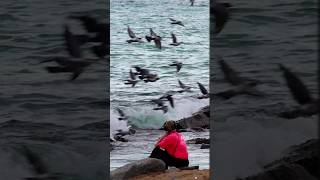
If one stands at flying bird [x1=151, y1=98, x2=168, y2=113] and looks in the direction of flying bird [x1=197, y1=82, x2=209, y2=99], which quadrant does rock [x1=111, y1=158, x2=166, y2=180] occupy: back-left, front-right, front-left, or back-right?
back-right

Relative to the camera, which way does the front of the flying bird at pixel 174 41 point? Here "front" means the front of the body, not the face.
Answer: to the viewer's right

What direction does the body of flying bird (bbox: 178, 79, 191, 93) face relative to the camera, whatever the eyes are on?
to the viewer's right
